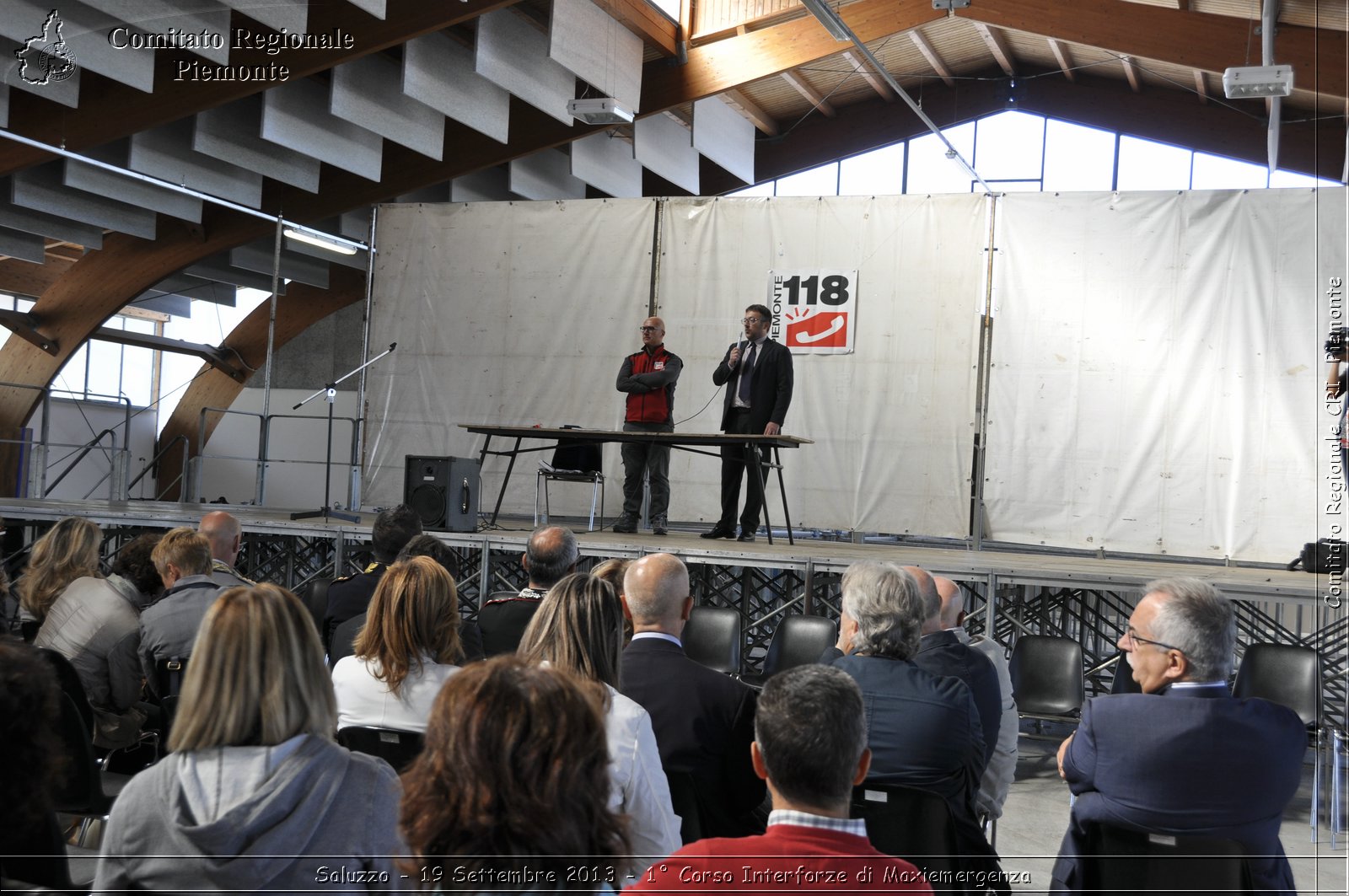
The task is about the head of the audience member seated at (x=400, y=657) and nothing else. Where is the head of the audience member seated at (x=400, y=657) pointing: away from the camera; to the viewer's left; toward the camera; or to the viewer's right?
away from the camera

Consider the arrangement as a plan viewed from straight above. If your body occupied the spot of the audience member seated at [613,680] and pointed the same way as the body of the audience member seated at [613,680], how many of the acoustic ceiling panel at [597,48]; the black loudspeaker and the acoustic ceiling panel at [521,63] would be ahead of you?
3

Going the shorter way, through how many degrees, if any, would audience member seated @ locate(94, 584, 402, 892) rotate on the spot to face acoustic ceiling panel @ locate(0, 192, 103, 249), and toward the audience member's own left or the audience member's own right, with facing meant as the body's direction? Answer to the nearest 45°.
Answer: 0° — they already face it

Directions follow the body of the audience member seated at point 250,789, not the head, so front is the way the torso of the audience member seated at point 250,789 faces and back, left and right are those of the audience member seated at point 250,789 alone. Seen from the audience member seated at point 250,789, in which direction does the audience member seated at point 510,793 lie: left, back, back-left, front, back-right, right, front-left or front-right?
back-right

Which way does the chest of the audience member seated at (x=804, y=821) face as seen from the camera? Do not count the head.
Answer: away from the camera

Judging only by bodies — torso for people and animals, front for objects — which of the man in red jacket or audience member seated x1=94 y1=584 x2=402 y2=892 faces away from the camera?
the audience member seated

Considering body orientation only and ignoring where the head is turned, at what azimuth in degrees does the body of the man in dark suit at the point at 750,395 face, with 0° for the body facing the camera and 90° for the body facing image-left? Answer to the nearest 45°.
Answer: approximately 45°

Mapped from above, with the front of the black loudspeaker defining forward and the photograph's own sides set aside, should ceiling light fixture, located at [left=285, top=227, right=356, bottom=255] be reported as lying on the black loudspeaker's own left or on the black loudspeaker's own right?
on the black loudspeaker's own right

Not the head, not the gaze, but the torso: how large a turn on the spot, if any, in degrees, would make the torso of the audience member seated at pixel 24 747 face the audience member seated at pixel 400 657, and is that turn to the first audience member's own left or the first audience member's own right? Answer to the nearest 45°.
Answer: approximately 45° to the first audience member's own right

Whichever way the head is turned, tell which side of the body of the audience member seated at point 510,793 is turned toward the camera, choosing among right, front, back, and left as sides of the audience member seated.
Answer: back

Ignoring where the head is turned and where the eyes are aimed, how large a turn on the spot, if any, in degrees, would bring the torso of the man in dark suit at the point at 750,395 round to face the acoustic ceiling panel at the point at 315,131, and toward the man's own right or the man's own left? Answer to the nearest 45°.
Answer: approximately 90° to the man's own right

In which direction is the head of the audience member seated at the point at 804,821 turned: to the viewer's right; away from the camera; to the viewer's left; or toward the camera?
away from the camera

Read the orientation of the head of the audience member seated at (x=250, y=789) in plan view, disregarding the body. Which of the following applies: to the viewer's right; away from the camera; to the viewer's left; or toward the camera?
away from the camera

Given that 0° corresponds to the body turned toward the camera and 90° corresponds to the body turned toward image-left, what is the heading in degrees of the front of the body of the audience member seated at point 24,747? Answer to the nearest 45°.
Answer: approximately 180°
